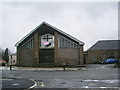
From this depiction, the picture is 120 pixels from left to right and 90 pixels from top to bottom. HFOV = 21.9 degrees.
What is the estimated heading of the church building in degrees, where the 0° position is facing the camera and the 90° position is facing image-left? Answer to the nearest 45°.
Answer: approximately 0°
